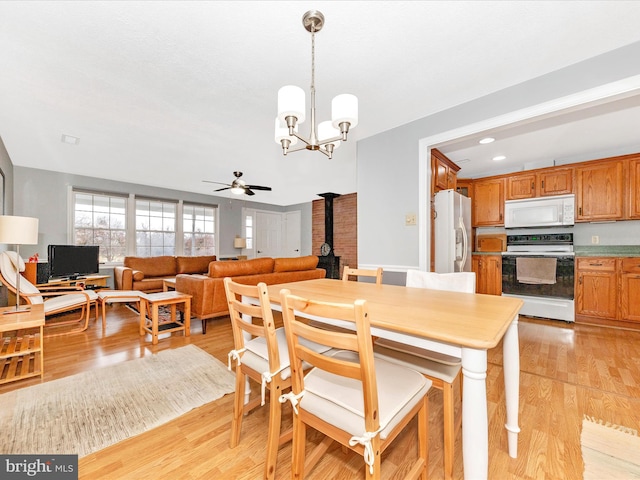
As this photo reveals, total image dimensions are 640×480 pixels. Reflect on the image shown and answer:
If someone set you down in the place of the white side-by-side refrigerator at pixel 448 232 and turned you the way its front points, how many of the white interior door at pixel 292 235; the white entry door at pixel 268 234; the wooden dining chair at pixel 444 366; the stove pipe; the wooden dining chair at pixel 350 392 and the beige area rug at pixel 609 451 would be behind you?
3

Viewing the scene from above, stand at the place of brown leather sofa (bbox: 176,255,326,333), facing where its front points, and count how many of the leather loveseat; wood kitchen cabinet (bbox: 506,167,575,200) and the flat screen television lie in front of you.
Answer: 2

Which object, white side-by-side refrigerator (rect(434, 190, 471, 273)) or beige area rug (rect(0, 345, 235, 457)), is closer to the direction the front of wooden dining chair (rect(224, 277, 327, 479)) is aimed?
the white side-by-side refrigerator

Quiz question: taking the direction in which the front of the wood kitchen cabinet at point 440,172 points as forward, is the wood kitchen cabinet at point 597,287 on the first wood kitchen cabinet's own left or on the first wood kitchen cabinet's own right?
on the first wood kitchen cabinet's own left

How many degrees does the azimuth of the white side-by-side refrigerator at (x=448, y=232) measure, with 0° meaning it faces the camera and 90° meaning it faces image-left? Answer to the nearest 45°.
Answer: approximately 315°

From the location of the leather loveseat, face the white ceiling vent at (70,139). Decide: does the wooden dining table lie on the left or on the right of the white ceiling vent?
left

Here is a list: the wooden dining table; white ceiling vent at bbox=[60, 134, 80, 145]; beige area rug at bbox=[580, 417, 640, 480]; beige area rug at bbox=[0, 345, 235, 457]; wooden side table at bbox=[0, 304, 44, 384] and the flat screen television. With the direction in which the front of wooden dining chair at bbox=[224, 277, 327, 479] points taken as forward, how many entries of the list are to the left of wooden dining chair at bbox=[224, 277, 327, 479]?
4

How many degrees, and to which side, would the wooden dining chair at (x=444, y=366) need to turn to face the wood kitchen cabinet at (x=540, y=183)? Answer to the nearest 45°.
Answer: approximately 180°

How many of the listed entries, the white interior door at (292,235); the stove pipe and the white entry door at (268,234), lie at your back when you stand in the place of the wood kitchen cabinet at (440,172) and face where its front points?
3

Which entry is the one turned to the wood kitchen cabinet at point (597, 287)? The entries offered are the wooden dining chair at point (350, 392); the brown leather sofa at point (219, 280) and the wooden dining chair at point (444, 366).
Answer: the wooden dining chair at point (350, 392)

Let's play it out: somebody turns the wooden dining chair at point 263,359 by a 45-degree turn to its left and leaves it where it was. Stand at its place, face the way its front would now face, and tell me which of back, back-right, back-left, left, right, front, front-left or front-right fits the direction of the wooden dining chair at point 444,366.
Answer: right

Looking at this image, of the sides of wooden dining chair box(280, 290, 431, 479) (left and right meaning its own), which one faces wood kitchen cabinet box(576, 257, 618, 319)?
front

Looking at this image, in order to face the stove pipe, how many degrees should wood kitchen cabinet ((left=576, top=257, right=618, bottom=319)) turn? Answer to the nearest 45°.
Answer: approximately 90° to its right

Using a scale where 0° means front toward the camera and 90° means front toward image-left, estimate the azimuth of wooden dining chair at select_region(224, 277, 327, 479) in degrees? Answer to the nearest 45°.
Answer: approximately 225°

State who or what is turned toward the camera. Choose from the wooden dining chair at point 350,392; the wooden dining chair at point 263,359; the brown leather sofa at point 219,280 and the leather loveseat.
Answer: the leather loveseat
